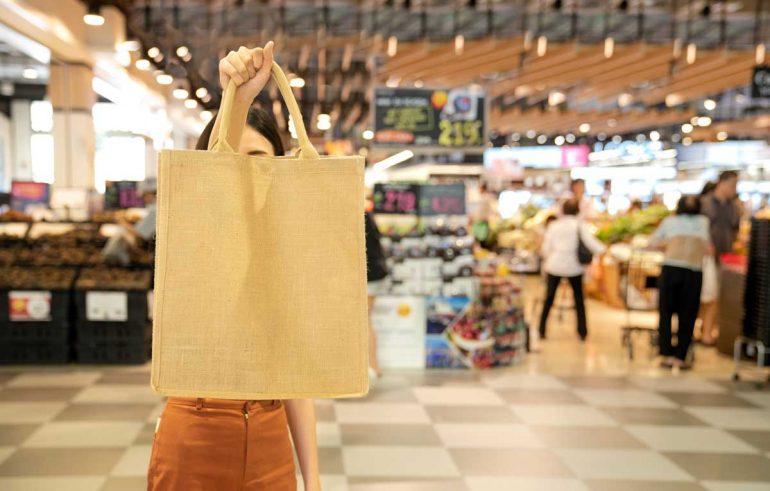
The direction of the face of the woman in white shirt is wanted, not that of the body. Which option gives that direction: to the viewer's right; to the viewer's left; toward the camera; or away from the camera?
away from the camera

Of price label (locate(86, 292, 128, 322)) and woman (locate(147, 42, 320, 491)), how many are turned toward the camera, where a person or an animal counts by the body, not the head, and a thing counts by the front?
2

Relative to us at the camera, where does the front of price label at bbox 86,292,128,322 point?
facing the viewer

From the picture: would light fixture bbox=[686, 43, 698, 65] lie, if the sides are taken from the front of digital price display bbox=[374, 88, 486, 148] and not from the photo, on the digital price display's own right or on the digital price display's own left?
on the digital price display's own left

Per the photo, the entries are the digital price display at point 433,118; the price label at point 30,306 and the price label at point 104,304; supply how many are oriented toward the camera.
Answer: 3

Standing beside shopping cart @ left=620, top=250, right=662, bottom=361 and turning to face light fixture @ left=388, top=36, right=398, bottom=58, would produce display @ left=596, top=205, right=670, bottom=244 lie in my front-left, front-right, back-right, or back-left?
front-right

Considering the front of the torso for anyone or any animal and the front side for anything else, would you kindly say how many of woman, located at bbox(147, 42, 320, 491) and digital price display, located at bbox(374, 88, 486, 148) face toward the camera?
2

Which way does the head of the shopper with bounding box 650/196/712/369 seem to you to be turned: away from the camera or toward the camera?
away from the camera

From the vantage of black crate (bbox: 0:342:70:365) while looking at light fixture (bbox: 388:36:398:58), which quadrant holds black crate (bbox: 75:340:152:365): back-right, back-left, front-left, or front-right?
front-right

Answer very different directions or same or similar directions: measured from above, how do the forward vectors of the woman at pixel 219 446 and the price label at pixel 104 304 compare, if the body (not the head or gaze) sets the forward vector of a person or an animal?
same or similar directions

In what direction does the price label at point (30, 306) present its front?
toward the camera

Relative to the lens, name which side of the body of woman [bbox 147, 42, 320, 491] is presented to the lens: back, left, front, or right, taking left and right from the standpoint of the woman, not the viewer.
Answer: front

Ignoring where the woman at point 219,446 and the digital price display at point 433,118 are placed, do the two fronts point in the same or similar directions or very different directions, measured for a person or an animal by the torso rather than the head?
same or similar directions

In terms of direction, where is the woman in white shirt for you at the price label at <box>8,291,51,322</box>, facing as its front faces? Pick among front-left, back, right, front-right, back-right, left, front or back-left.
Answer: left

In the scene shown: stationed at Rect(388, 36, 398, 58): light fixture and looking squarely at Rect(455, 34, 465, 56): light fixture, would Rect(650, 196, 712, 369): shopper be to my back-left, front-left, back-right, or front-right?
front-right
